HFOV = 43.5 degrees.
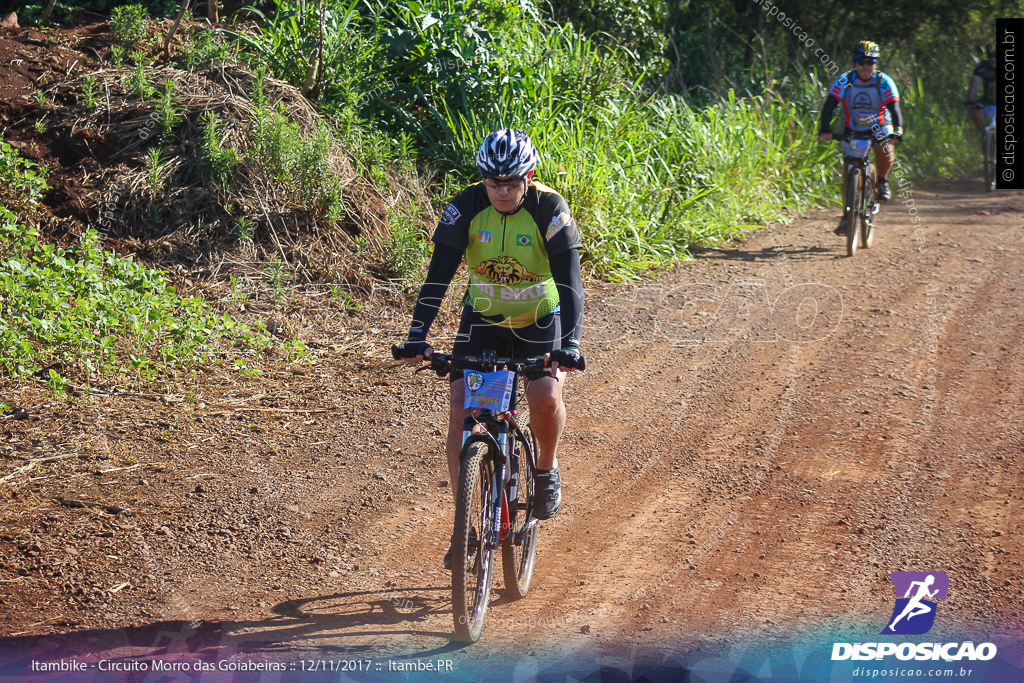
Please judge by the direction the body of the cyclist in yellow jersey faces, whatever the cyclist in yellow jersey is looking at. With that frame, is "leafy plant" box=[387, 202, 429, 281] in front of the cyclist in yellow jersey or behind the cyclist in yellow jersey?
behind

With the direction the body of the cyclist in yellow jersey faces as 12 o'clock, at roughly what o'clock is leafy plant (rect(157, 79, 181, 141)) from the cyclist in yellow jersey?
The leafy plant is roughly at 5 o'clock from the cyclist in yellow jersey.

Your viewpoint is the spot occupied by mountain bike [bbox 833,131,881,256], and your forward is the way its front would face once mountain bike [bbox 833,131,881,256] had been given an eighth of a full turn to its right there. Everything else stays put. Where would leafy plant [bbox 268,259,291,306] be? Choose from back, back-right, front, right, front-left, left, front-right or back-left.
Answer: front

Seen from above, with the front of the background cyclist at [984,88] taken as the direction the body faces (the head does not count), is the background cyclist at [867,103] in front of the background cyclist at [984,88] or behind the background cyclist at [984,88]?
in front

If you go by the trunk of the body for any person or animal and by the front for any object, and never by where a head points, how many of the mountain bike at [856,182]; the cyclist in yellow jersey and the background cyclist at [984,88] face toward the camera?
3

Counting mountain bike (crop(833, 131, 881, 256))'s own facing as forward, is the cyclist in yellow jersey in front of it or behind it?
in front

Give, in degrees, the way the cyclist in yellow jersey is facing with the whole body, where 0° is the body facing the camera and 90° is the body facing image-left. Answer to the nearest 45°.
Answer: approximately 0°

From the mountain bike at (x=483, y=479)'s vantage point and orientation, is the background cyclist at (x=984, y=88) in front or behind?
behind

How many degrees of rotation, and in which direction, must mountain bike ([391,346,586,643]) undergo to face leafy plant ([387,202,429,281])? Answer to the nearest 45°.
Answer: approximately 180°

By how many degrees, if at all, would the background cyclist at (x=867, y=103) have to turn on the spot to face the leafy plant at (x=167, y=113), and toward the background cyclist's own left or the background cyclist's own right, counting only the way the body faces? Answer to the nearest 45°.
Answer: approximately 45° to the background cyclist's own right

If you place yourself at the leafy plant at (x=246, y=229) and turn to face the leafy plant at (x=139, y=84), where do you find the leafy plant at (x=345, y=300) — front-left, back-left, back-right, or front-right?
back-right
